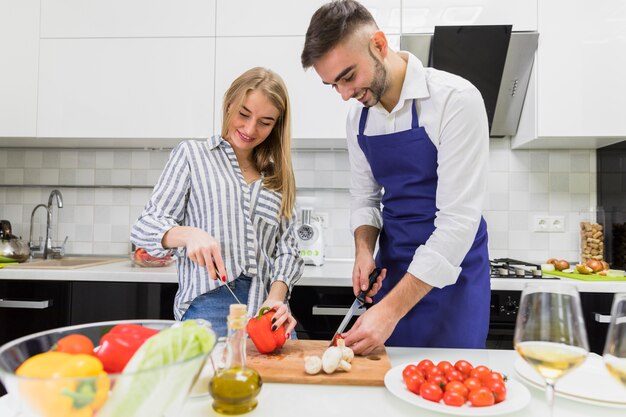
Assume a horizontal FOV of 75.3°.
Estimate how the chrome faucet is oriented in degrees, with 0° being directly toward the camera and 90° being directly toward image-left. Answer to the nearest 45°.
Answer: approximately 315°

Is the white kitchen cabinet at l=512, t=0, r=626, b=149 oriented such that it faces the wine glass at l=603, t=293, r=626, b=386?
yes

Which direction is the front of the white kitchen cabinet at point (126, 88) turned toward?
toward the camera

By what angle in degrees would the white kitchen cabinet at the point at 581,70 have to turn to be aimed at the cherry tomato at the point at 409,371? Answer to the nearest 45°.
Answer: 0° — it already faces it

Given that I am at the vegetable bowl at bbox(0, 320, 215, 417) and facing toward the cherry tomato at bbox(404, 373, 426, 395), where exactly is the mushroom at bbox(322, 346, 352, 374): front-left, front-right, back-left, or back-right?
front-left

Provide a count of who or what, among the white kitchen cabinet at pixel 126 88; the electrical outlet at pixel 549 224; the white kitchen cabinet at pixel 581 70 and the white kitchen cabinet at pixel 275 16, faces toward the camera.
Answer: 4

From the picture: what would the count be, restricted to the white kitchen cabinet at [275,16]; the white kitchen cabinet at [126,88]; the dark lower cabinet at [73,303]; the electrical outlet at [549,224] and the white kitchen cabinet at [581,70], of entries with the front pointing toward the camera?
5

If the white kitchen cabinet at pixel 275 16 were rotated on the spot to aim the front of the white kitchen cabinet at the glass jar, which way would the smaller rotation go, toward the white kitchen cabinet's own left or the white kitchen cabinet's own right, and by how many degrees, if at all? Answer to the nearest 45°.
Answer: approximately 90° to the white kitchen cabinet's own left

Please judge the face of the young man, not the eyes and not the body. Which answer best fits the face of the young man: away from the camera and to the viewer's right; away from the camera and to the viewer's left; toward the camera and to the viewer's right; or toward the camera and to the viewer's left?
toward the camera and to the viewer's left

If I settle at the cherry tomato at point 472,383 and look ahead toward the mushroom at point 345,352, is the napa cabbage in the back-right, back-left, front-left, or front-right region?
front-left

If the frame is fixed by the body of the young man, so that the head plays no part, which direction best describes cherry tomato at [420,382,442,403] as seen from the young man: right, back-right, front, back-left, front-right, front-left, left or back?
front-left
